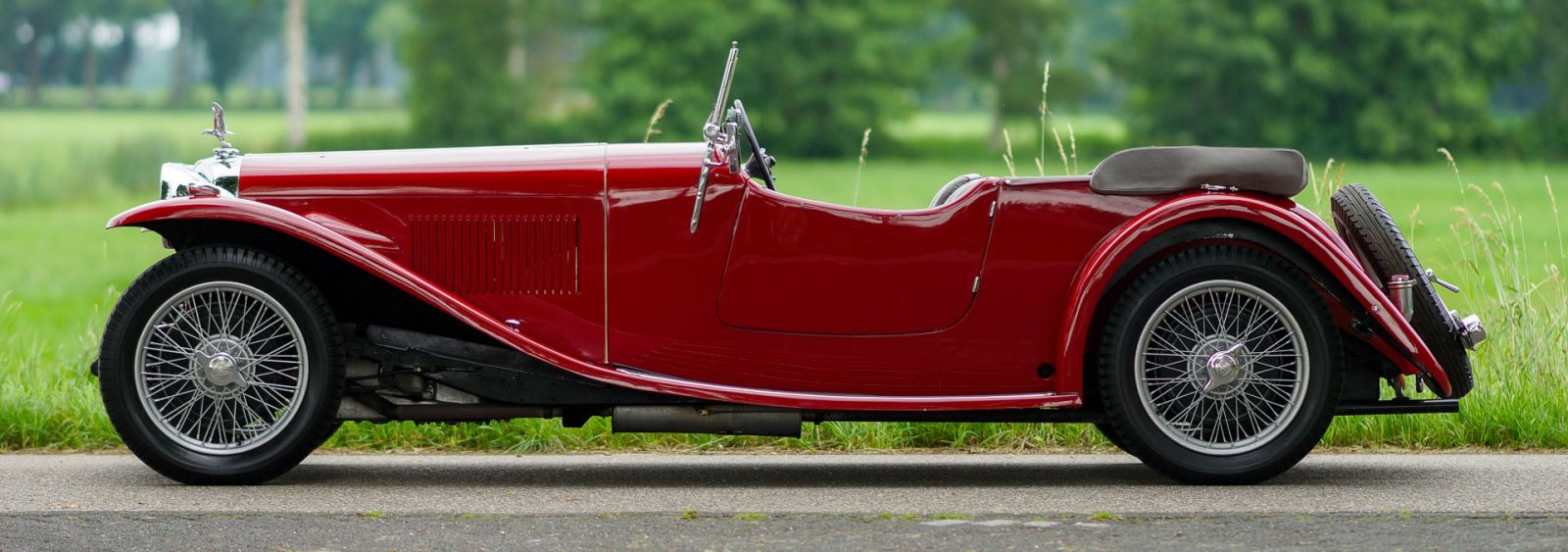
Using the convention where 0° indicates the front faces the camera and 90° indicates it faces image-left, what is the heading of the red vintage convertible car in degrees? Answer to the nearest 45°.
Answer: approximately 90°

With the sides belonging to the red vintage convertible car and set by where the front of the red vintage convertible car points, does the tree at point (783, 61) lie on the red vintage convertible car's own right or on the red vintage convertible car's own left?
on the red vintage convertible car's own right

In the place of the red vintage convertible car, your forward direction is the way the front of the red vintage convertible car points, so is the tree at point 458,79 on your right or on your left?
on your right

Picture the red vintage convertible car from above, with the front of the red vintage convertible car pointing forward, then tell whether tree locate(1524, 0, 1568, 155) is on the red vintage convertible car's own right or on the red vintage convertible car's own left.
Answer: on the red vintage convertible car's own right

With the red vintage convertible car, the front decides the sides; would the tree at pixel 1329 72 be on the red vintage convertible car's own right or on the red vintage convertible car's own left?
on the red vintage convertible car's own right
